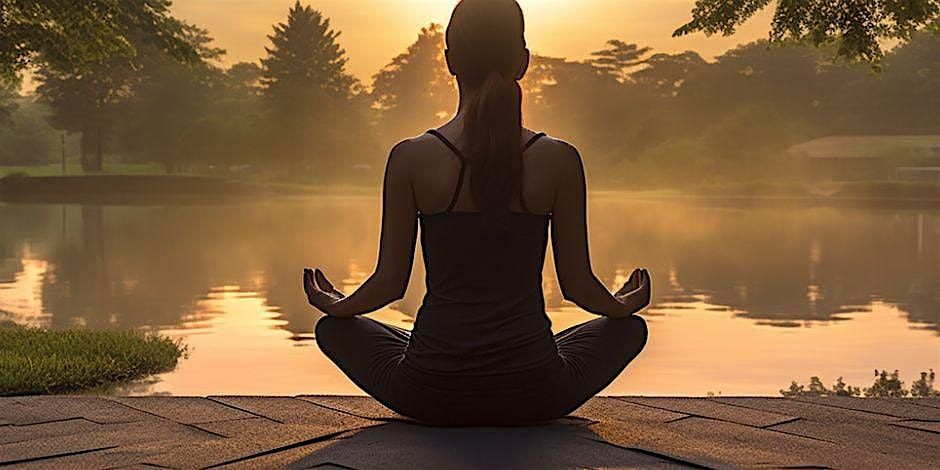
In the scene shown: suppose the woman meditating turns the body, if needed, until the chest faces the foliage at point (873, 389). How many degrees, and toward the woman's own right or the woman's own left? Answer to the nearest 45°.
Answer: approximately 45° to the woman's own right

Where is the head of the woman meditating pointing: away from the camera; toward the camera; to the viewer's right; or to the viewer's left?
away from the camera

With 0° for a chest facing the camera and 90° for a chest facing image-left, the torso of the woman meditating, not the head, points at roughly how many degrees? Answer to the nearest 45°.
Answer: approximately 180°

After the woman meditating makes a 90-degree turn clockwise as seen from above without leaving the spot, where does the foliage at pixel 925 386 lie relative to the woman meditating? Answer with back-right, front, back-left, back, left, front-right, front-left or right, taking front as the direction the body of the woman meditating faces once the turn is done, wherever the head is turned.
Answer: front-left
